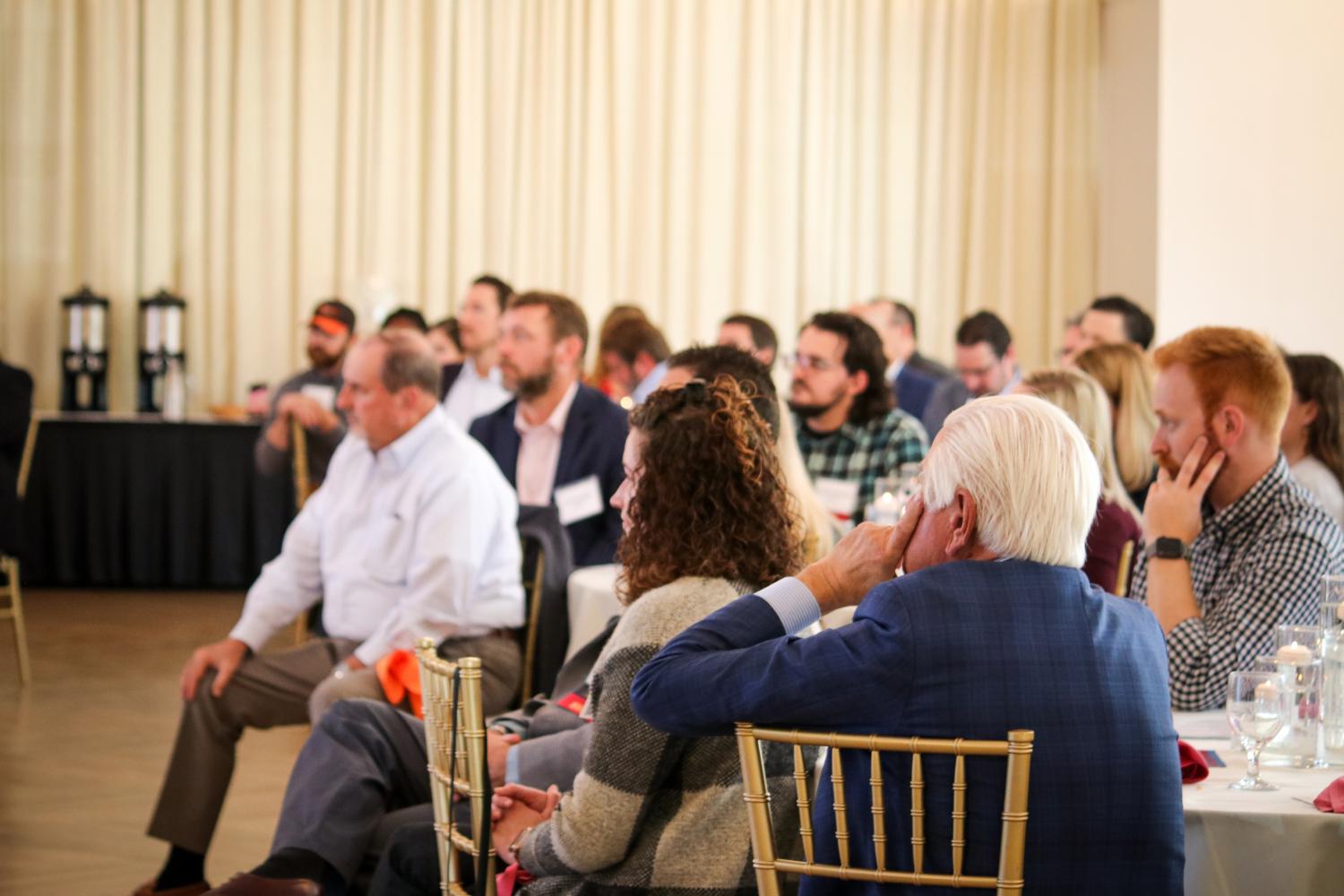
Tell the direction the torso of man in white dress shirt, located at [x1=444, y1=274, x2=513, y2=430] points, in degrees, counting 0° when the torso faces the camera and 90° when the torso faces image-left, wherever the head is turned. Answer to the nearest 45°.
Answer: approximately 45°

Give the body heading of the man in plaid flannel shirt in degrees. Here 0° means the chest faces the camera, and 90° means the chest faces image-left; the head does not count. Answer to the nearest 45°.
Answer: approximately 45°

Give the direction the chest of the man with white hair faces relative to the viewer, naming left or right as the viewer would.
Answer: facing away from the viewer and to the left of the viewer

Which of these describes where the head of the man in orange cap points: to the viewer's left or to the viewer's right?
to the viewer's left

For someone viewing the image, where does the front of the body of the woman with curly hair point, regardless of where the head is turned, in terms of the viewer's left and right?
facing away from the viewer and to the left of the viewer

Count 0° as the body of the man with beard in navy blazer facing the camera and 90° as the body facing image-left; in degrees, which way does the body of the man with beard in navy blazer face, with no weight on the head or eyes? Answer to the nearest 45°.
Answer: approximately 45°

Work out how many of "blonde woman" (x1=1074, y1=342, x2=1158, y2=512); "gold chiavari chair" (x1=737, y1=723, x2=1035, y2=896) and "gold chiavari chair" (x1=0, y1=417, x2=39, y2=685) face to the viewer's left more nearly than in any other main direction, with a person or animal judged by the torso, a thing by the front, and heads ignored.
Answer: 2

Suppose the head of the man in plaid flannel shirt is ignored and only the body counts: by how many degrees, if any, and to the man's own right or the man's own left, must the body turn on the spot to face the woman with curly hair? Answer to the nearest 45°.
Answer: approximately 45° to the man's own left

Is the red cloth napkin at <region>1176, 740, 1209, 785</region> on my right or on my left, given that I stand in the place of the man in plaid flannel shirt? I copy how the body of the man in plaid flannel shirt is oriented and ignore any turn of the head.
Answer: on my left

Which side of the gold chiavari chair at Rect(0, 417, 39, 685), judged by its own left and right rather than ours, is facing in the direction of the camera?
left

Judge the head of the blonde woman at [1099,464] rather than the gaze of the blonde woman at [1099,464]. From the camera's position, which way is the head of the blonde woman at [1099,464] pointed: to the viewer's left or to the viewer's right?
to the viewer's left

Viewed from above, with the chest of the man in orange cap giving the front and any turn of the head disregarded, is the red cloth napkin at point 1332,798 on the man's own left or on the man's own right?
on the man's own left

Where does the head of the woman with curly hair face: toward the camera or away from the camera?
away from the camera
